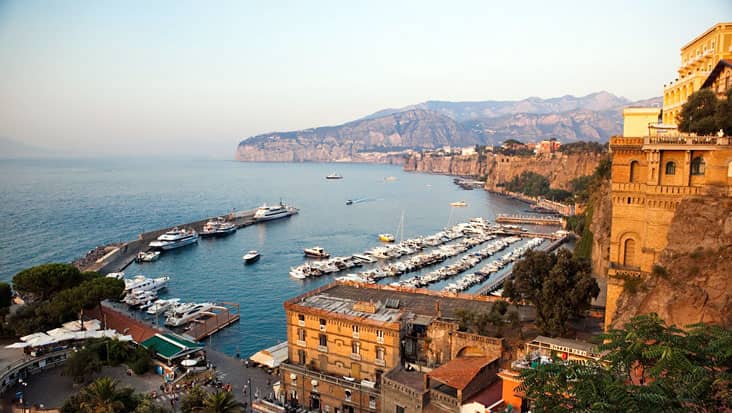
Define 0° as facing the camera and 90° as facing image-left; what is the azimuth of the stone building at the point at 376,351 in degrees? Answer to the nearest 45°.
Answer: approximately 45°

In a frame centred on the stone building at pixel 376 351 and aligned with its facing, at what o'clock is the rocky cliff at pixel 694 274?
The rocky cliff is roughly at 8 o'clock from the stone building.

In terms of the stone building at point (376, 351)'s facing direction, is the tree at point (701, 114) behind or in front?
behind

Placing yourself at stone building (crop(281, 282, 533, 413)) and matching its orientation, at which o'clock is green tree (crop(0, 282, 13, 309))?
The green tree is roughly at 2 o'clock from the stone building.

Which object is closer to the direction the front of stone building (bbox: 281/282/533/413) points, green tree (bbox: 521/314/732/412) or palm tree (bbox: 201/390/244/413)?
the palm tree

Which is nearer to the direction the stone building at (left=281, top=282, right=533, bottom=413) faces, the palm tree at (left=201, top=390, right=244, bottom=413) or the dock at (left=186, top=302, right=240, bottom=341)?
the palm tree

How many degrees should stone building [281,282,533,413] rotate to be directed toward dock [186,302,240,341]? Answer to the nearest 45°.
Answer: approximately 90° to its right

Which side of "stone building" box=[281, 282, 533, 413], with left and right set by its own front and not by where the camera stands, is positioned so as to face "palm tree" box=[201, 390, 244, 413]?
front

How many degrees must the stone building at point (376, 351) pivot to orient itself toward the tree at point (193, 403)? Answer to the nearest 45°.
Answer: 0° — it already faces it

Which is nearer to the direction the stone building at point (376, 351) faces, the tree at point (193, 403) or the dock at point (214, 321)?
the tree

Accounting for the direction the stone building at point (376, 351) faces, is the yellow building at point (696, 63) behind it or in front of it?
behind

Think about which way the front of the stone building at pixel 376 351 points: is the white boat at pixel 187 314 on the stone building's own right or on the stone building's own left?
on the stone building's own right

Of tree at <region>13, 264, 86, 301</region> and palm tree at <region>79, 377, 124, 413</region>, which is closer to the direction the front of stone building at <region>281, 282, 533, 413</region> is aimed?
the palm tree

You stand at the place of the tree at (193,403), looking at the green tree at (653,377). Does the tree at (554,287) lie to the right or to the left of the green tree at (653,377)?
left

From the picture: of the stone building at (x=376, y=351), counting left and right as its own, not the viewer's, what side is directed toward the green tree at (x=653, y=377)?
left
